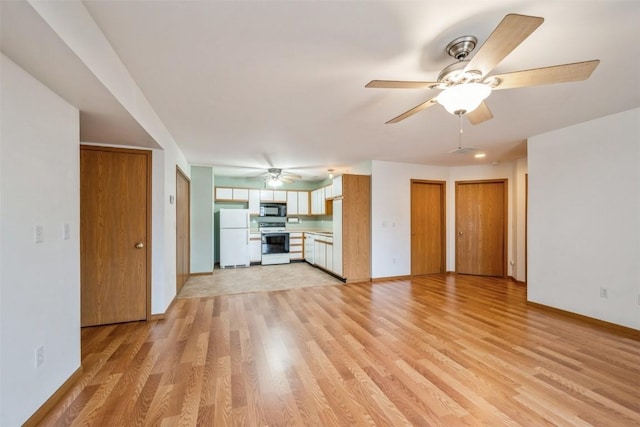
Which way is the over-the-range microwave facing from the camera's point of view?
toward the camera

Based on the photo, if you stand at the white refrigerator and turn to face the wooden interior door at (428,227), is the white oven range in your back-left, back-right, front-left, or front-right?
front-left

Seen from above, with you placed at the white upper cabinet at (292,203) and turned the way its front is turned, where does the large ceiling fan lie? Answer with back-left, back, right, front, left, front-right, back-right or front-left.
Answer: front

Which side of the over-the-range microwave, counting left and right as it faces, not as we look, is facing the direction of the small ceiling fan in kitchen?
front

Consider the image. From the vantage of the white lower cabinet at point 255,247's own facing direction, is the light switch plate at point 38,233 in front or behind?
in front

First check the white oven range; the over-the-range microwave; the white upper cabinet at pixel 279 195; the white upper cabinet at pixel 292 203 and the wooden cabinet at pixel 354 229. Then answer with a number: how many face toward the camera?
4

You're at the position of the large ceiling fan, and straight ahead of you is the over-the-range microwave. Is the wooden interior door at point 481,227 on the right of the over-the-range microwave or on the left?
right

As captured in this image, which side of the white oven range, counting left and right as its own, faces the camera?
front

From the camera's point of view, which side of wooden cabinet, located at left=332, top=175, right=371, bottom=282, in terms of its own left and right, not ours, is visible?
left

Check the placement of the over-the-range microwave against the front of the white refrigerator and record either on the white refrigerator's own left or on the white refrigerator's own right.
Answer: on the white refrigerator's own left

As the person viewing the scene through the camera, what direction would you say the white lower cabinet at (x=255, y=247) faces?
facing the viewer

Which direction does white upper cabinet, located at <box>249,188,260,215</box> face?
toward the camera

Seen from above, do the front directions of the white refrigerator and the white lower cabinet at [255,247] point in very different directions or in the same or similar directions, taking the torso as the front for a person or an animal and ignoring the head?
same or similar directions

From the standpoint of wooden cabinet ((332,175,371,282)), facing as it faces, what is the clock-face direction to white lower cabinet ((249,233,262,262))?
The white lower cabinet is roughly at 1 o'clock from the wooden cabinet.

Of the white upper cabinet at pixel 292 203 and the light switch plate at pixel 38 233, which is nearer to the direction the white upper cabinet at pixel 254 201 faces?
the light switch plate

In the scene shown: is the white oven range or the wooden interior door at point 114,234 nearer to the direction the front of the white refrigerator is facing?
the wooden interior door

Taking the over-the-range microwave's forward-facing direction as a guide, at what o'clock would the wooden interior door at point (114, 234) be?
The wooden interior door is roughly at 1 o'clock from the over-the-range microwave.

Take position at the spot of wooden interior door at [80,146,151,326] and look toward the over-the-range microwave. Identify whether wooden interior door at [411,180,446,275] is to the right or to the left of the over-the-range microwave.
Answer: right
